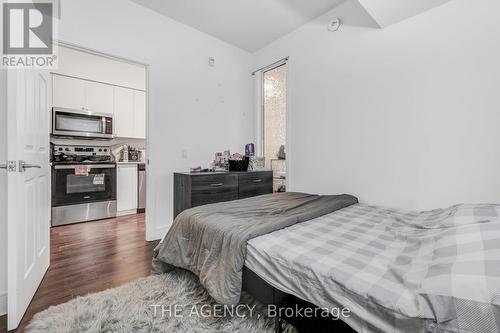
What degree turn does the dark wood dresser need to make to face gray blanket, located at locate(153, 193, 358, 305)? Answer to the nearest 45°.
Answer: approximately 45° to its right

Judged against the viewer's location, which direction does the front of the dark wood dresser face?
facing the viewer and to the right of the viewer

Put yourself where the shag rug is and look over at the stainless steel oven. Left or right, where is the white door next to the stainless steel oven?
left

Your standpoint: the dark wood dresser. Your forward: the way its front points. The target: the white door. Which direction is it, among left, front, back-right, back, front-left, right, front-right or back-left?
right

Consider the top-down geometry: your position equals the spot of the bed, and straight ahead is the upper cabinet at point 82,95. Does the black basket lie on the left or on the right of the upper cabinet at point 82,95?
right
